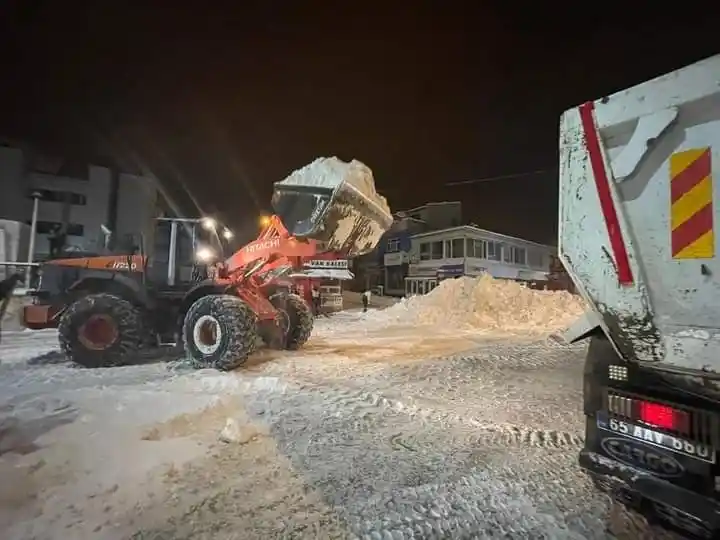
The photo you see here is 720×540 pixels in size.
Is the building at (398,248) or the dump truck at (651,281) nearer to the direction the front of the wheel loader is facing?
the dump truck

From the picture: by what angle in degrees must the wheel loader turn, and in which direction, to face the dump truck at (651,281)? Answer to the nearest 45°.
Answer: approximately 45° to its right

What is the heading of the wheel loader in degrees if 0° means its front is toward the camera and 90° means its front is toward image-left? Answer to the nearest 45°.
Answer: approximately 315°

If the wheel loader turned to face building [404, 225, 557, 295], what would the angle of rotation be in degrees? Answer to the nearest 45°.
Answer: approximately 90° to its left

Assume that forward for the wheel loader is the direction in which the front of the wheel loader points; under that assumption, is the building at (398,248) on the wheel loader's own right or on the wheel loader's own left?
on the wheel loader's own left

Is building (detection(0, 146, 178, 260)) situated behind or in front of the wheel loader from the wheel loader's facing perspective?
behind

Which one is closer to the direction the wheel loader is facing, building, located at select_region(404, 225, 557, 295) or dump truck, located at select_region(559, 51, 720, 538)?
the dump truck

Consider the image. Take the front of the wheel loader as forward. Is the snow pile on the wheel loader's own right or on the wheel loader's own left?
on the wheel loader's own left
